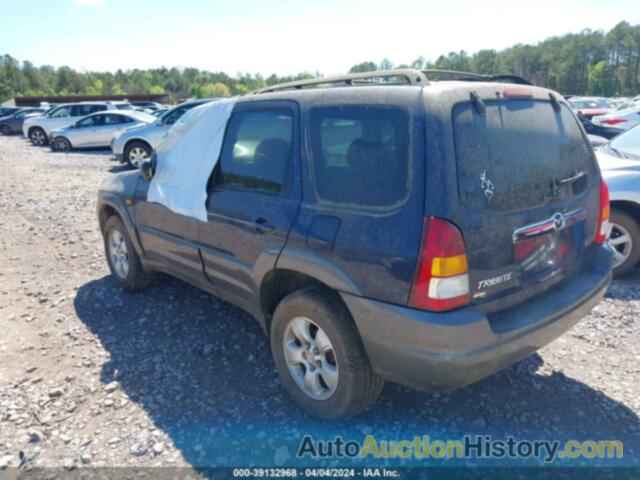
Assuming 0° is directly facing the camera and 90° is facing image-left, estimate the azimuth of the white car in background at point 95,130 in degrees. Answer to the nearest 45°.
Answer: approximately 90°

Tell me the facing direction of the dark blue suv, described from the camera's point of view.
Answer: facing away from the viewer and to the left of the viewer

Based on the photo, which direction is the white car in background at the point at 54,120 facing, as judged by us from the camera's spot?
facing to the left of the viewer

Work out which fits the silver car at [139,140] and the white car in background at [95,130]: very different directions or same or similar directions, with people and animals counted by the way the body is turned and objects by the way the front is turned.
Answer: same or similar directions

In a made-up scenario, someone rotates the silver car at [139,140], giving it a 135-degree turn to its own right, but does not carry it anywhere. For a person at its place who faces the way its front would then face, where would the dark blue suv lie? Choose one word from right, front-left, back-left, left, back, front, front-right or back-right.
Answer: back-right

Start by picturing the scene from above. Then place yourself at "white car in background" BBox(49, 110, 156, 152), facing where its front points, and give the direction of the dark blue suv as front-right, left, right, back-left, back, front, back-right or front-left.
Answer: left

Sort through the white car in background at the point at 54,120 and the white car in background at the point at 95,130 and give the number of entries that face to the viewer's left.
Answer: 2

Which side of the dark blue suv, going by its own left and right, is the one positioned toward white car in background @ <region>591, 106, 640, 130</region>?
right

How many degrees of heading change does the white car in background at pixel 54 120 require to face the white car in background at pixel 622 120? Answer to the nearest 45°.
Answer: approximately 135° to its left

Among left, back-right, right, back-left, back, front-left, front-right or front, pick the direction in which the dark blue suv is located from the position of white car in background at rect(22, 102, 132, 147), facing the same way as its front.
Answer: left

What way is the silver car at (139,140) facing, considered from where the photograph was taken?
facing to the left of the viewer

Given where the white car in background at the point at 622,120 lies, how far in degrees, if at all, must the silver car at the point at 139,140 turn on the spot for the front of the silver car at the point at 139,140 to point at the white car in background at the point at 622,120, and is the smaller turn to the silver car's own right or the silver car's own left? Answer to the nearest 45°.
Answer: approximately 180°

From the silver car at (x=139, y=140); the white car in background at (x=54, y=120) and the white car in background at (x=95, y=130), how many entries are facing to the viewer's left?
3

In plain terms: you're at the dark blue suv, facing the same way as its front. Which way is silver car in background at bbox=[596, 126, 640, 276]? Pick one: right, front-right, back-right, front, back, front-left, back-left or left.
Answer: right

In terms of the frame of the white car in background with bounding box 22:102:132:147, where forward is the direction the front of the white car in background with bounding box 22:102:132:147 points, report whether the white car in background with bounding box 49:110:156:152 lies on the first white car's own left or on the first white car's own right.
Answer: on the first white car's own left

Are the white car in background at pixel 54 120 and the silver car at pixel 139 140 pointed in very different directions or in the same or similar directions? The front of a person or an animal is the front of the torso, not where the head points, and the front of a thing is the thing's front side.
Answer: same or similar directions

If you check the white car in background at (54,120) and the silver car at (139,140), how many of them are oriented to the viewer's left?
2
